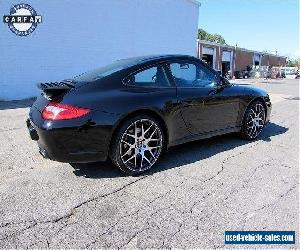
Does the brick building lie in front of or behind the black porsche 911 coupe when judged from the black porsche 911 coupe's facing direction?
in front

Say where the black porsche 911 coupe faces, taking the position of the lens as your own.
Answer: facing away from the viewer and to the right of the viewer
